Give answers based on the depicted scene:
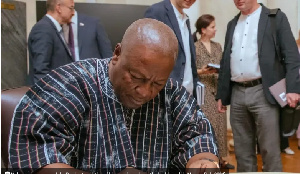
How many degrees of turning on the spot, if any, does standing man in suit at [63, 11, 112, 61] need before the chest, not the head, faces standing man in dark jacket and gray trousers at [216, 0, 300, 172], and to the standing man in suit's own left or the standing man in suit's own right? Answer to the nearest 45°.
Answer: approximately 90° to the standing man in suit's own left

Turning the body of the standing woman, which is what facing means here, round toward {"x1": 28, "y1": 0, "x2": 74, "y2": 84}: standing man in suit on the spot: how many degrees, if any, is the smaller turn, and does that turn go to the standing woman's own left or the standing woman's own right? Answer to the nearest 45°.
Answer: approximately 90° to the standing woman's own right

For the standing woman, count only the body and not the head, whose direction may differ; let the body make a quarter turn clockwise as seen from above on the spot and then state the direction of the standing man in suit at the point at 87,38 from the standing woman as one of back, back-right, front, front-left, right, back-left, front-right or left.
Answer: front

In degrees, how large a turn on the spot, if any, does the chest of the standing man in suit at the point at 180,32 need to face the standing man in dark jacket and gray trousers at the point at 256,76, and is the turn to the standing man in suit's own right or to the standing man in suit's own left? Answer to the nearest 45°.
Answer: approximately 45° to the standing man in suit's own left

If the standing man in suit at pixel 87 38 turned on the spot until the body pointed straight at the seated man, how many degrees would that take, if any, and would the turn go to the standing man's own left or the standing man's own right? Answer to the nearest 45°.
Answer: approximately 45° to the standing man's own left

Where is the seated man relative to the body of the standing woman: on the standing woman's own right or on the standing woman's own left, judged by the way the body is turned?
on the standing woman's own right

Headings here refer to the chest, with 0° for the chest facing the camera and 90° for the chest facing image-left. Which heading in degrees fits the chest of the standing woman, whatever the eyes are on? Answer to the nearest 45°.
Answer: approximately 315°

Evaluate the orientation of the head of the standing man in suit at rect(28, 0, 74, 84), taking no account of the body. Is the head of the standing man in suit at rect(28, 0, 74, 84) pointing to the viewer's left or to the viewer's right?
to the viewer's right

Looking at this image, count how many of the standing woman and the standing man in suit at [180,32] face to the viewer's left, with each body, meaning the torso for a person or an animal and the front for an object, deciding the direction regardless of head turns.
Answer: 0

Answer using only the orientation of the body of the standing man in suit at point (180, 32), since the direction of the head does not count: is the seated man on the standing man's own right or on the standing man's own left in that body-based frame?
on the standing man's own right

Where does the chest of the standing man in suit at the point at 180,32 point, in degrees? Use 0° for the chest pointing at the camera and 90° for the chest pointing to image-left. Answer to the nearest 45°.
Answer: approximately 315°

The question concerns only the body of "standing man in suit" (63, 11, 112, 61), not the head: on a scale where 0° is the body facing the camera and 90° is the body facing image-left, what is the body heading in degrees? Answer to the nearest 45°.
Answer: approximately 45°
